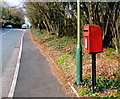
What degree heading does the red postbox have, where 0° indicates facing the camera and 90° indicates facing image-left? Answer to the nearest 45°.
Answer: approximately 45°
